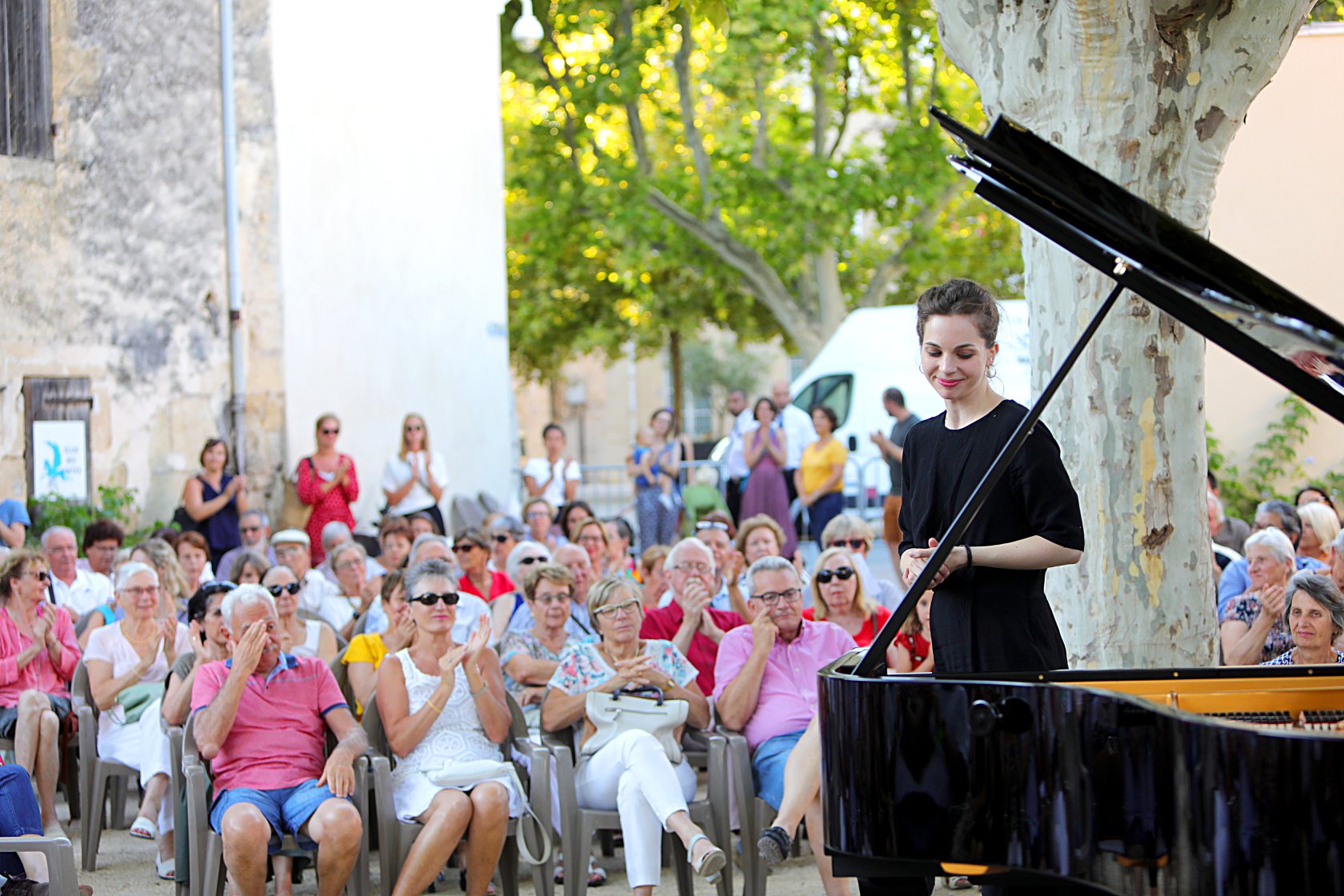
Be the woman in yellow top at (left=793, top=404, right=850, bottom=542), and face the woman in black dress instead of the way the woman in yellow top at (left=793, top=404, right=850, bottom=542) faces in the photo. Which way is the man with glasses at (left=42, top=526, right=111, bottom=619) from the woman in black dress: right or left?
right

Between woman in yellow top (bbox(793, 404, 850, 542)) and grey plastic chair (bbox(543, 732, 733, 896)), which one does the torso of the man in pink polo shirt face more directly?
the grey plastic chair

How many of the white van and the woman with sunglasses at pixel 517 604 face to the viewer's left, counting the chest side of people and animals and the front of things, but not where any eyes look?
1

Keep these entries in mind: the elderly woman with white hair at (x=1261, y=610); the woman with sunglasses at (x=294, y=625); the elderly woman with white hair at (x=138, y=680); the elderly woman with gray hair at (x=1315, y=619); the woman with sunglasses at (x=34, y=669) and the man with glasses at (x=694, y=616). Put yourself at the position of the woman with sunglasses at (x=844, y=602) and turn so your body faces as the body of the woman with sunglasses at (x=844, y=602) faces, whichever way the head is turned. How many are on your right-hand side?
4

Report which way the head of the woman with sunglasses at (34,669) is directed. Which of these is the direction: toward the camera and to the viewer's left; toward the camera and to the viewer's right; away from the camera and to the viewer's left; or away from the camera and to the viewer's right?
toward the camera and to the viewer's right

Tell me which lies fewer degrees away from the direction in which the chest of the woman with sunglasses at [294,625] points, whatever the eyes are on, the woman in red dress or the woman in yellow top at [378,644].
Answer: the woman in yellow top

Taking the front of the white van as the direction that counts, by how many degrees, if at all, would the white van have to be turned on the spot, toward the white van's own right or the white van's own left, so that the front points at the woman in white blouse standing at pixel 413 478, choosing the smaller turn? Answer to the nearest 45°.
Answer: approximately 45° to the white van's own left

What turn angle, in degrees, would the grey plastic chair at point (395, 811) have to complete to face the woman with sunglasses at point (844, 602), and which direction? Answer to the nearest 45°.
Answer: approximately 135° to its left

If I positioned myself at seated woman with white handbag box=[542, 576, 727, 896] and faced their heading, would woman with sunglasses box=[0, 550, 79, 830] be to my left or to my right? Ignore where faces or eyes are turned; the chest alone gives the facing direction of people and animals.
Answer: on my right

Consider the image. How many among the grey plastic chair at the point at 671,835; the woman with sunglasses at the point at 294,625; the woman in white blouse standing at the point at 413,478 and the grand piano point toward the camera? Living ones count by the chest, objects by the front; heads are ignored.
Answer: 3

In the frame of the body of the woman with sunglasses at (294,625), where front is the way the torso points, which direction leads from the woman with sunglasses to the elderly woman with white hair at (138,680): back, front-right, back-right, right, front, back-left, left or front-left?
right
